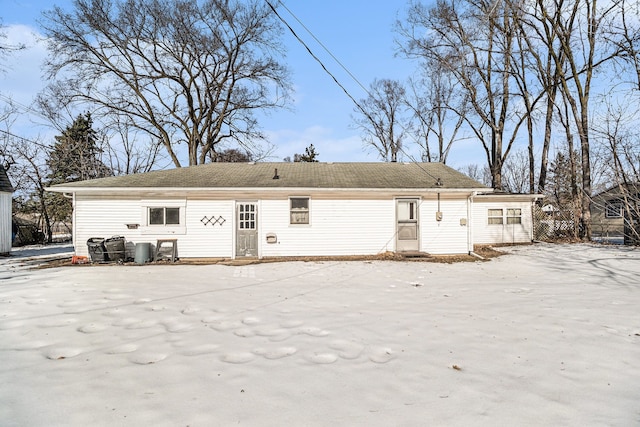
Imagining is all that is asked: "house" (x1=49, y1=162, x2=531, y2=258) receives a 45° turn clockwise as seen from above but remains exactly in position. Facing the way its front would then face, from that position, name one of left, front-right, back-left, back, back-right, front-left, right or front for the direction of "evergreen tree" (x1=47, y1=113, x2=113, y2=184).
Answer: right

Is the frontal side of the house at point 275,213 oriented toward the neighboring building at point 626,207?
no

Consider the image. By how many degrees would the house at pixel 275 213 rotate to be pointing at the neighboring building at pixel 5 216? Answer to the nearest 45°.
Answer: approximately 90° to its right

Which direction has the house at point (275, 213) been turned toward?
toward the camera
